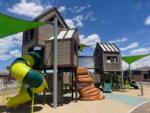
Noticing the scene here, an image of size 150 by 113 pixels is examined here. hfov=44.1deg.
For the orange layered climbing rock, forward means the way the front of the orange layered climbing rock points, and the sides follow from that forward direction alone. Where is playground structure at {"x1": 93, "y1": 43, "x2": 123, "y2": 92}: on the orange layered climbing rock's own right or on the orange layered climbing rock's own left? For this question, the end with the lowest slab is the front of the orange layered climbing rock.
on the orange layered climbing rock's own left

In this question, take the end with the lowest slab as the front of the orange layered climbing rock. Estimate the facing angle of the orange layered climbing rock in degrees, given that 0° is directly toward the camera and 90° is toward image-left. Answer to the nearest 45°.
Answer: approximately 315°

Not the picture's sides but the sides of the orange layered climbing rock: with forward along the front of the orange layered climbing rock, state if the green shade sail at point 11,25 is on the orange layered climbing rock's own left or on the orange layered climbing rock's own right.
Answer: on the orange layered climbing rock's own right
